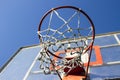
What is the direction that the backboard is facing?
toward the camera
